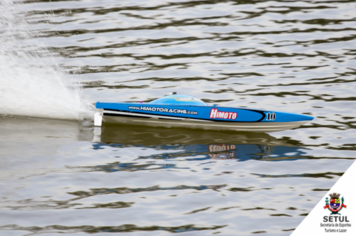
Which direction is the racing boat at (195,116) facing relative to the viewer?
to the viewer's right
